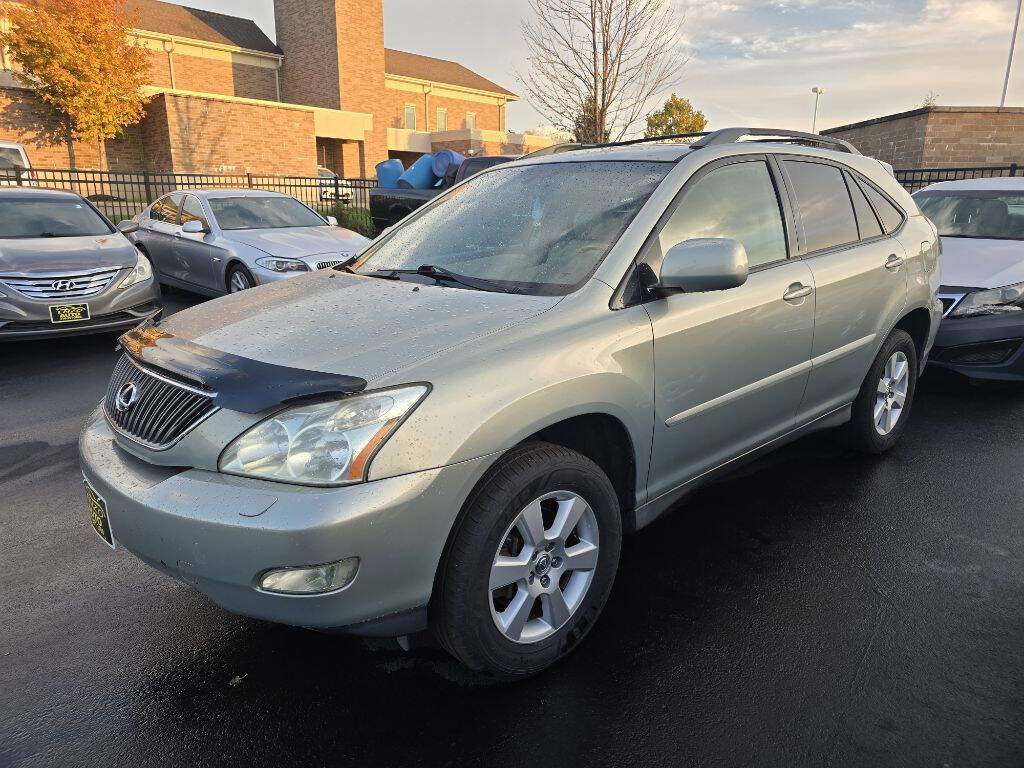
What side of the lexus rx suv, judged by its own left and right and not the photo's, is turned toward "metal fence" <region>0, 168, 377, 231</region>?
right

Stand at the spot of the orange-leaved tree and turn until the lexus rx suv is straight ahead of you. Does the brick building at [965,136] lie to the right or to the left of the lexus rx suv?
left

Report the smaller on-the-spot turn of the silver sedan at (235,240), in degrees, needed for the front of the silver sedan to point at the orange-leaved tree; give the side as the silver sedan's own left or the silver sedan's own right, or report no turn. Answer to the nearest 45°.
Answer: approximately 135° to the silver sedan's own left

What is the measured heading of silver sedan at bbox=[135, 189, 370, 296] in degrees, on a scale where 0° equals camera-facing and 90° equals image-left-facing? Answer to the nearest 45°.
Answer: approximately 315°

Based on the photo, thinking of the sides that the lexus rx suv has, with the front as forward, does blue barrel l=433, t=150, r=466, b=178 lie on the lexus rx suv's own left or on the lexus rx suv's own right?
on the lexus rx suv's own right

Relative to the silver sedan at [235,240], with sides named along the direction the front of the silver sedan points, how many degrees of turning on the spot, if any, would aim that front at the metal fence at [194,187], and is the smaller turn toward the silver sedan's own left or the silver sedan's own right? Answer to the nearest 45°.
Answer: approximately 135° to the silver sedan's own left

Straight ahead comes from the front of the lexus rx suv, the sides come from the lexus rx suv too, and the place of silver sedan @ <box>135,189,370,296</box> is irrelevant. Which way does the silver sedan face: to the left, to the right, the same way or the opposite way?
to the left

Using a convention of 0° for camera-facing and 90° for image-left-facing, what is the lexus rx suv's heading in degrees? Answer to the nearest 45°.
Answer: approximately 45°

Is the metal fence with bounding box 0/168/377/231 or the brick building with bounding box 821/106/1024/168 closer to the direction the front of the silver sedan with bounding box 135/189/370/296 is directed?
the brick building

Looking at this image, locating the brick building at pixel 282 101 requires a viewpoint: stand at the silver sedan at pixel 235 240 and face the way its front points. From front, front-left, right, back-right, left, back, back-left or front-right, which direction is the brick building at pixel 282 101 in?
back-left
